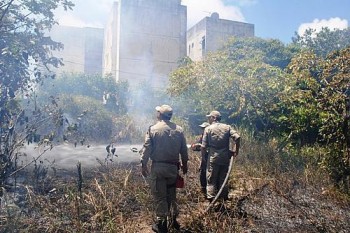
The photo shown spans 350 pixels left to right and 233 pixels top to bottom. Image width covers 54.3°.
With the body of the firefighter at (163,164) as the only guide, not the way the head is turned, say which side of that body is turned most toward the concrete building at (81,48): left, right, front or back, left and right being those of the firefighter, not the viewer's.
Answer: front

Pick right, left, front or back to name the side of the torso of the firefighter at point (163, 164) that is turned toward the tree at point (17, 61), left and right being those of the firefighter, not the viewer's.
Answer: left

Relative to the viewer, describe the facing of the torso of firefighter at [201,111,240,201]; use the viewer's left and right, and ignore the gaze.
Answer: facing away from the viewer and to the left of the viewer

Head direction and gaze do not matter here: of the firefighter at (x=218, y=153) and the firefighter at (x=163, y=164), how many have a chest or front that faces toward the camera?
0

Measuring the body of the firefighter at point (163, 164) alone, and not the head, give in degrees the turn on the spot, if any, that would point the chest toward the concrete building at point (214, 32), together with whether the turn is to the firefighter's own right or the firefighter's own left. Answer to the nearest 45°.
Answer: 0° — they already face it

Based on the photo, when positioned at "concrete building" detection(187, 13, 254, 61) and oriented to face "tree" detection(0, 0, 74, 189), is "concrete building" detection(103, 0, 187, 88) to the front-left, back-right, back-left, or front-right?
front-right

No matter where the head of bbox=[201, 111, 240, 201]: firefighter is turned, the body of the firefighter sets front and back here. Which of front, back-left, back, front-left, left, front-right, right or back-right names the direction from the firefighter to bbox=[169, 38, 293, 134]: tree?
front-right

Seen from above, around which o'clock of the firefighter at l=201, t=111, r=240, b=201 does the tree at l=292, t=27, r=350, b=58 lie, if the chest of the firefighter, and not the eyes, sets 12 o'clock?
The tree is roughly at 2 o'clock from the firefighter.

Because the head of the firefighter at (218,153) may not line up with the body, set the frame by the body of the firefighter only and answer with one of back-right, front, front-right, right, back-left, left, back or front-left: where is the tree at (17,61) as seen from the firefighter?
front-left

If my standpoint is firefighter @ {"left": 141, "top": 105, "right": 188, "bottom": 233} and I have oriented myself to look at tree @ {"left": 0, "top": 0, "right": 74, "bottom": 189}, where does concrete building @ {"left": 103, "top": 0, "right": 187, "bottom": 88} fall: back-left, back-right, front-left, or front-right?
front-right

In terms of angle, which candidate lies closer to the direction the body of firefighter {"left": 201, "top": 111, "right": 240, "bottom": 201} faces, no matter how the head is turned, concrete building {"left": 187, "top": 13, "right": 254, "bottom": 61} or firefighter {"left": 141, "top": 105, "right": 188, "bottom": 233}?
the concrete building

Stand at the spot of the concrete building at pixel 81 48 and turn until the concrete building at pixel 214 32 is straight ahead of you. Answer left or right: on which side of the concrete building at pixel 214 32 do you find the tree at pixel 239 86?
right

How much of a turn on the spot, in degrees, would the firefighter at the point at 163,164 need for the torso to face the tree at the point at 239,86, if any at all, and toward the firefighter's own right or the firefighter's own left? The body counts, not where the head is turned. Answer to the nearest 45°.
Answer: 0° — they already face it

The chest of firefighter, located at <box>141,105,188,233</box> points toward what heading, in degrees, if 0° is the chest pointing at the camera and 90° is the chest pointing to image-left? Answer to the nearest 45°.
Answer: approximately 180°
